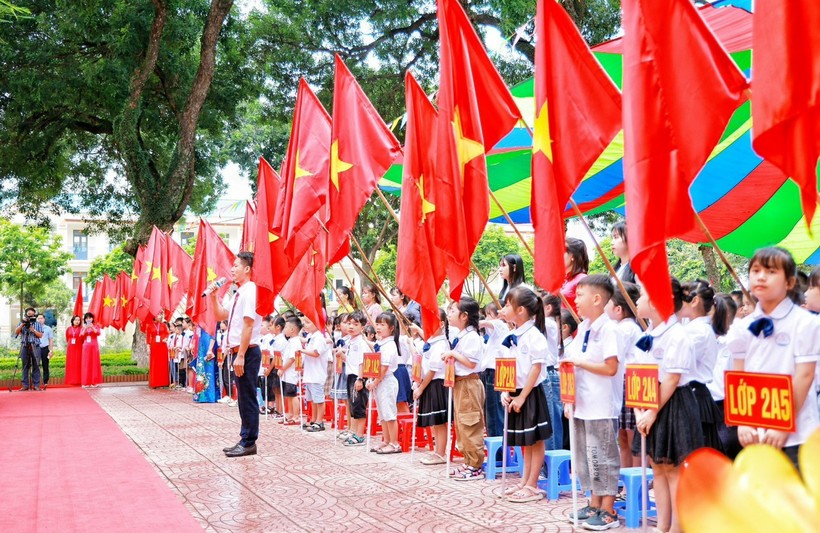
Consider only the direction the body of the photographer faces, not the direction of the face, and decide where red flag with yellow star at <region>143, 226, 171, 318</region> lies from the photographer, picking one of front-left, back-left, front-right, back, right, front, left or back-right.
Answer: front-left

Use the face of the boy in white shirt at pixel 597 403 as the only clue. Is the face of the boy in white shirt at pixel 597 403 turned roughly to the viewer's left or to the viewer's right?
to the viewer's left

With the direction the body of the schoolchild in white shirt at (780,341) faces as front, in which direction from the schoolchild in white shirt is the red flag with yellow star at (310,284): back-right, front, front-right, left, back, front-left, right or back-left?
right

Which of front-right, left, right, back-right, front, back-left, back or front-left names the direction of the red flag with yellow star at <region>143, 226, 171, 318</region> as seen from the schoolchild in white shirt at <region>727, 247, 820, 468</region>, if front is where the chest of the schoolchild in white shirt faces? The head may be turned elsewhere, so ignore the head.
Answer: right

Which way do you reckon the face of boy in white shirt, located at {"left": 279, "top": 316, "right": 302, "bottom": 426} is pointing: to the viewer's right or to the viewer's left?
to the viewer's left

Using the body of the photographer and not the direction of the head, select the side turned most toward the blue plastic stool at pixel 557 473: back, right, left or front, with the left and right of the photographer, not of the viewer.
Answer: front

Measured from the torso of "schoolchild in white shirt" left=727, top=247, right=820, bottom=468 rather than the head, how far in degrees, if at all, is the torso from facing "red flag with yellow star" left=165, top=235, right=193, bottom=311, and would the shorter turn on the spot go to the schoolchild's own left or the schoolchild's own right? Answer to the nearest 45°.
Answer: approximately 90° to the schoolchild's own right

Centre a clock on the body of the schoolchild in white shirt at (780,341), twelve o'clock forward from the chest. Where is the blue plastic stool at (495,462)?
The blue plastic stool is roughly at 3 o'clock from the schoolchild in white shirt.
